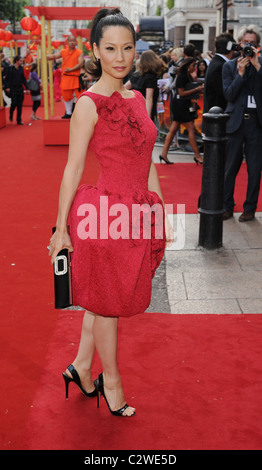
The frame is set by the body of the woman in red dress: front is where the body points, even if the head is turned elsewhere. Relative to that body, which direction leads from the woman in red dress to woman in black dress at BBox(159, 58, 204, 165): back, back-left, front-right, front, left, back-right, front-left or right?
back-left

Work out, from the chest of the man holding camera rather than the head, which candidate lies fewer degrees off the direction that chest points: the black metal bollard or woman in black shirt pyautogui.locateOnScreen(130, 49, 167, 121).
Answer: the black metal bollard

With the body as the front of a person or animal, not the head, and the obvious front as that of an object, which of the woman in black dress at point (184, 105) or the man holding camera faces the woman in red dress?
the man holding camera
